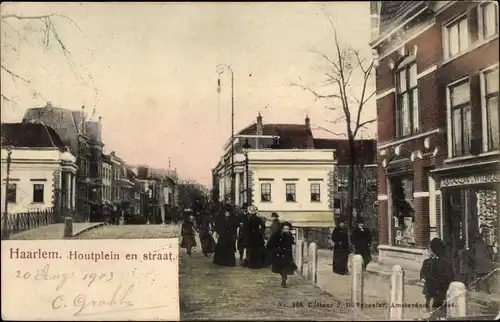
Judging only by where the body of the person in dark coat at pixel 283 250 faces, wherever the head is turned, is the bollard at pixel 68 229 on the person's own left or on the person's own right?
on the person's own right

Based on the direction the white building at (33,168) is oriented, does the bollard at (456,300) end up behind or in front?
in front

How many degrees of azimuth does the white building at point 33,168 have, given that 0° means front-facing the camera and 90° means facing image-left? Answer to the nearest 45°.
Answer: approximately 270°

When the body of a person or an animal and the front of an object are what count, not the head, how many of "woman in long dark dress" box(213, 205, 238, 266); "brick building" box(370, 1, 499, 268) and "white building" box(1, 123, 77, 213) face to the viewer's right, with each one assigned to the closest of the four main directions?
1

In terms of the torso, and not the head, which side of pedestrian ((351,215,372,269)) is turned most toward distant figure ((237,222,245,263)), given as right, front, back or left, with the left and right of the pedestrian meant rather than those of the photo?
right

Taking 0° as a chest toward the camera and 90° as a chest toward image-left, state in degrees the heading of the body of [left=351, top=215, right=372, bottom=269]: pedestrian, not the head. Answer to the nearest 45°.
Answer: approximately 0°
